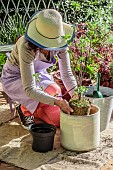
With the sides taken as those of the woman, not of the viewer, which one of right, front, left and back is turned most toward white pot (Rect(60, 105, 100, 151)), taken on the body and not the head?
front

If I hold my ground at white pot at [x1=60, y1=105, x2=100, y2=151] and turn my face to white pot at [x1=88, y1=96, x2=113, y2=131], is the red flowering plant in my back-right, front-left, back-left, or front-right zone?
front-left

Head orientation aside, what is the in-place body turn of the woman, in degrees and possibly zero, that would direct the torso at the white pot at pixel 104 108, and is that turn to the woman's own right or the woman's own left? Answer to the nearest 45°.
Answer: approximately 45° to the woman's own left

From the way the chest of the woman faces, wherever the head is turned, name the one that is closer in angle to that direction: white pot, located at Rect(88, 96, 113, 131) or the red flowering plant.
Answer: the white pot

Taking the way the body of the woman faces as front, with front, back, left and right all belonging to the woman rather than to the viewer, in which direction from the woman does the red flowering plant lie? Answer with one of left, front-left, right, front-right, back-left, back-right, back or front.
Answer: left
